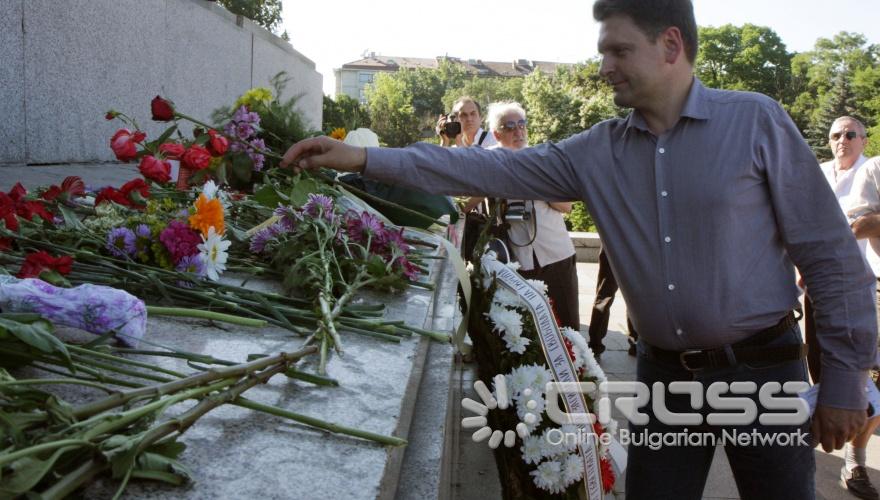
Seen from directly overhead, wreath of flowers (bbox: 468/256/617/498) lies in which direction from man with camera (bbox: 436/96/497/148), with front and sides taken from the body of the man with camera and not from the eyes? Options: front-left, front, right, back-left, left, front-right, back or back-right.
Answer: front

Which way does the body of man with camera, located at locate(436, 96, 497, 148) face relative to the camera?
toward the camera

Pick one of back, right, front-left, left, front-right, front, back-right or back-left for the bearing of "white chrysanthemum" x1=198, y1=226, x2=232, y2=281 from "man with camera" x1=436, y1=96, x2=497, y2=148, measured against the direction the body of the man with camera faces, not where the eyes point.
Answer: front

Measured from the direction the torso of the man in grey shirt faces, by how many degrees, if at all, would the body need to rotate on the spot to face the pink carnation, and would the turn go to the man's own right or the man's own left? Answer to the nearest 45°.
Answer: approximately 45° to the man's own right

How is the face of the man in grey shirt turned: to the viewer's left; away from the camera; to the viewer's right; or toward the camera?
to the viewer's left

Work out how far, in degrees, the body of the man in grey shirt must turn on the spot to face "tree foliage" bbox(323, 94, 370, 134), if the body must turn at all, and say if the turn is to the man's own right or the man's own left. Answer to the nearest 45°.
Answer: approximately 90° to the man's own right

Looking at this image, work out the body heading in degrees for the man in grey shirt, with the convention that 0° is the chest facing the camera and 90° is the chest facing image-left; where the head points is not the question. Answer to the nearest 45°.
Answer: approximately 45°

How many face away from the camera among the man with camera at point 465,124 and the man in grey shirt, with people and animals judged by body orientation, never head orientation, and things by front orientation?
0

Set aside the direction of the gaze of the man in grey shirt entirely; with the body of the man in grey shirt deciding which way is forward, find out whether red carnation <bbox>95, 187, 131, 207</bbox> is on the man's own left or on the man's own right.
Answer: on the man's own right

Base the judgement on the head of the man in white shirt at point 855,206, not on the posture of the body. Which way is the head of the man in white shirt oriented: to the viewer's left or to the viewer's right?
to the viewer's left

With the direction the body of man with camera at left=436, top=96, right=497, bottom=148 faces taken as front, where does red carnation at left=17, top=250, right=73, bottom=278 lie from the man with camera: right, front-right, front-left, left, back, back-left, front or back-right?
front
